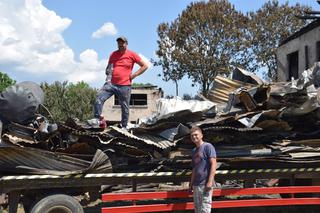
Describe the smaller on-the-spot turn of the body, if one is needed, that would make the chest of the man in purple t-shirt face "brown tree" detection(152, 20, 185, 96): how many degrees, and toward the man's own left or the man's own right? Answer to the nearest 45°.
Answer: approximately 135° to the man's own right

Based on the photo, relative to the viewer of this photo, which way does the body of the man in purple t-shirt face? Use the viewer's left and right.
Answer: facing the viewer and to the left of the viewer

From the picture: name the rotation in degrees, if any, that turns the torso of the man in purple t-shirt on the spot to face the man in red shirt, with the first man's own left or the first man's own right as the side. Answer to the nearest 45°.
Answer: approximately 90° to the first man's own right

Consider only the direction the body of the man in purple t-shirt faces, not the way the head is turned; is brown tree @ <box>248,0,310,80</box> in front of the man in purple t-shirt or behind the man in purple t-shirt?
behind

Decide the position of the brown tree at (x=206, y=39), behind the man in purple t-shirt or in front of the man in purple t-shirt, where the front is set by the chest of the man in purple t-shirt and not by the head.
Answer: behind
